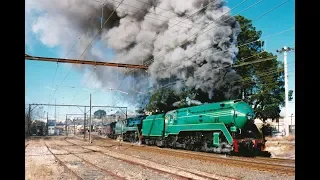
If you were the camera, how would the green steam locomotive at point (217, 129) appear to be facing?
facing the viewer and to the right of the viewer
